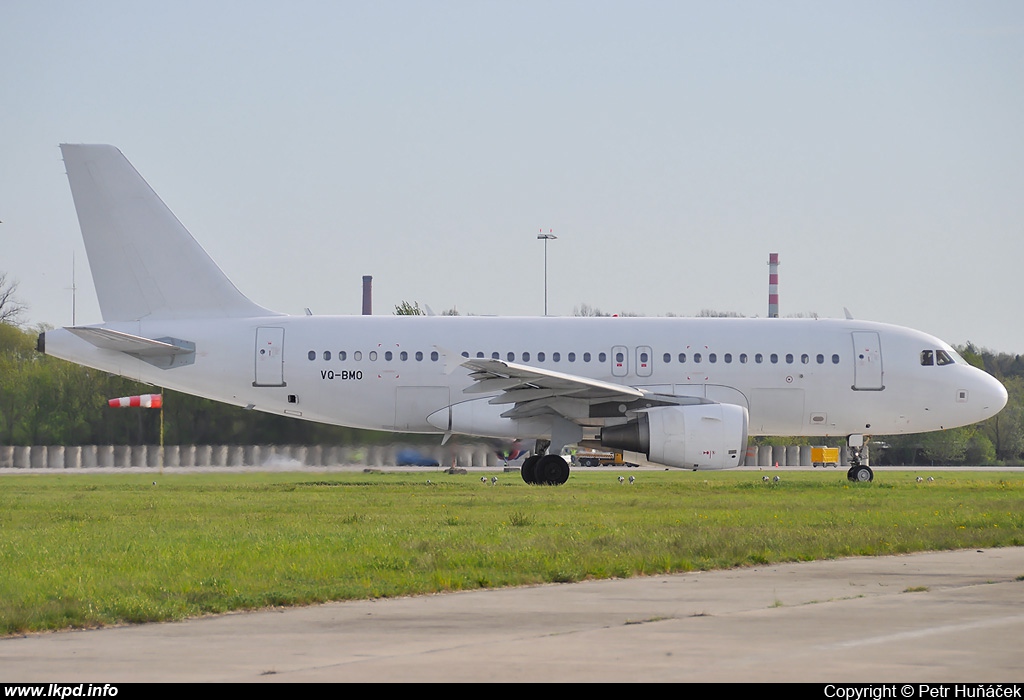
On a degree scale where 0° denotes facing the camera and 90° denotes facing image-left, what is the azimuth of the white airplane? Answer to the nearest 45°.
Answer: approximately 270°
